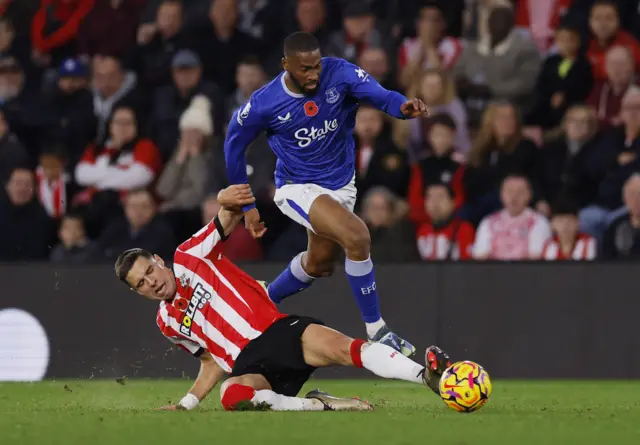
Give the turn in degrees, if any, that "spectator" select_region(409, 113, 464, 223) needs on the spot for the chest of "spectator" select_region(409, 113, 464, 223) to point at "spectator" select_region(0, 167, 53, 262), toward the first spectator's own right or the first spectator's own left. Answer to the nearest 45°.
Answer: approximately 90° to the first spectator's own right

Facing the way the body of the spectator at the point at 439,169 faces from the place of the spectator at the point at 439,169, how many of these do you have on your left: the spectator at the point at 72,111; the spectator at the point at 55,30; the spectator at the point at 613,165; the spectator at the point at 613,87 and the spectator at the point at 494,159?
3

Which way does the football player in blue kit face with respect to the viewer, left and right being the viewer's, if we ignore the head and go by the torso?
facing the viewer and to the right of the viewer

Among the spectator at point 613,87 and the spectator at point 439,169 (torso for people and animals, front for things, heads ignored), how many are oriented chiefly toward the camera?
2

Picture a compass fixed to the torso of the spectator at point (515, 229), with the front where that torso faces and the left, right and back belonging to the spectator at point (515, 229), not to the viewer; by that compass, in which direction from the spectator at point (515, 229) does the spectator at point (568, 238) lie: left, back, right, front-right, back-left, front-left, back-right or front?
left
